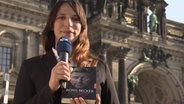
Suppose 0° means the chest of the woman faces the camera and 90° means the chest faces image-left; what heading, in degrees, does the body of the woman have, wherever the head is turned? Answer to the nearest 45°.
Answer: approximately 0°
